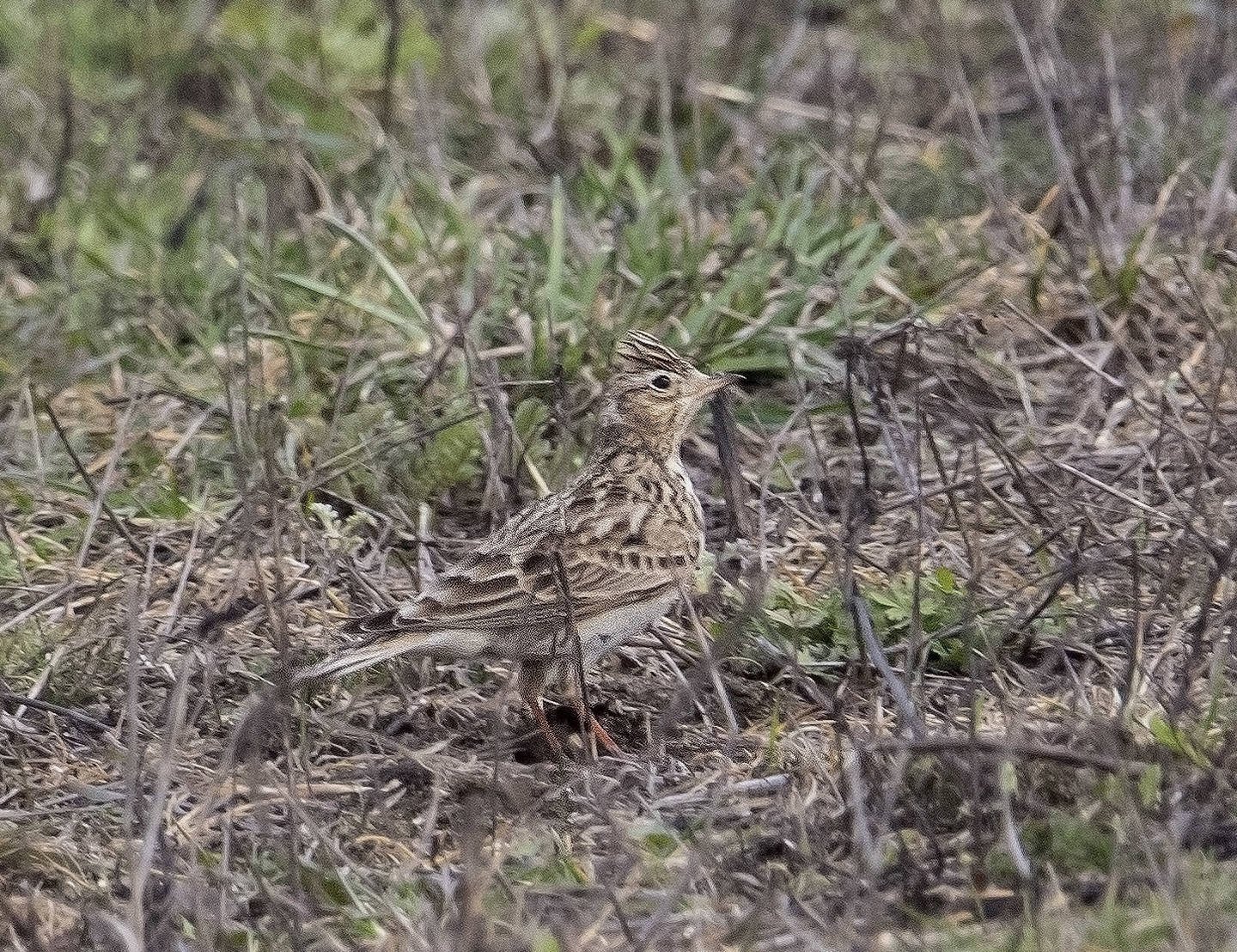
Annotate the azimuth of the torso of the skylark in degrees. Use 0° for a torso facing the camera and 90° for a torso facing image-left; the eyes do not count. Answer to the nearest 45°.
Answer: approximately 270°
